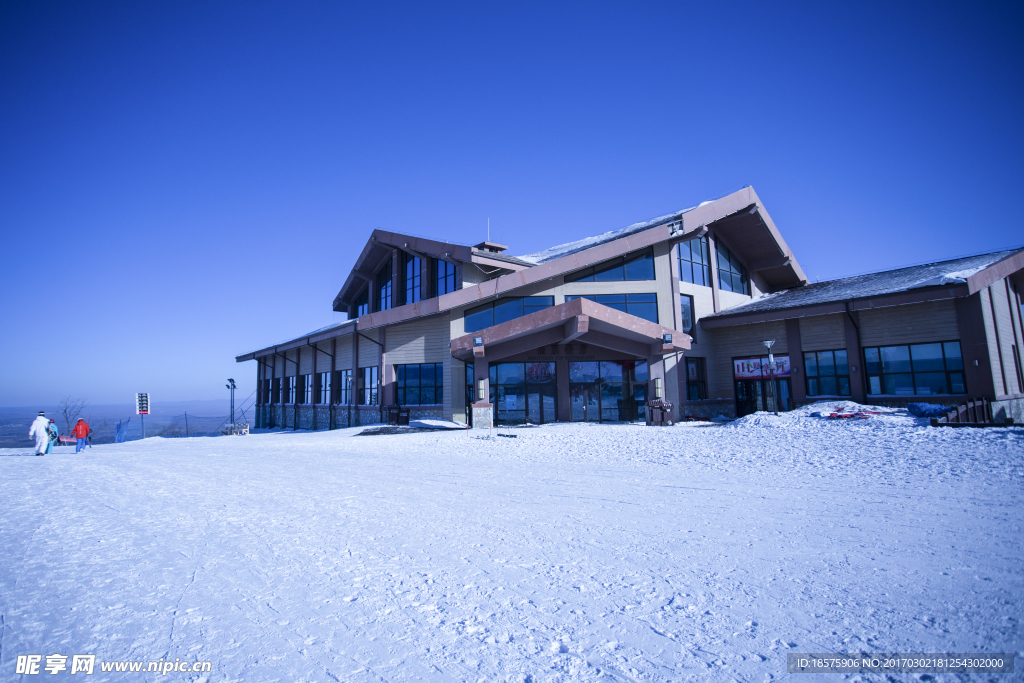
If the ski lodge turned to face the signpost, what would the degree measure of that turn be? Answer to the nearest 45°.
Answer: approximately 90° to its right

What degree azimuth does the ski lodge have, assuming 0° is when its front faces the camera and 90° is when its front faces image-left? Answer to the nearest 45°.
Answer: approximately 0°

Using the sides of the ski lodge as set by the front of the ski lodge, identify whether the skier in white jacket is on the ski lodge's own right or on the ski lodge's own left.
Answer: on the ski lodge's own right

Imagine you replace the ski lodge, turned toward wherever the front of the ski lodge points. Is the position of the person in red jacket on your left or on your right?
on your right
